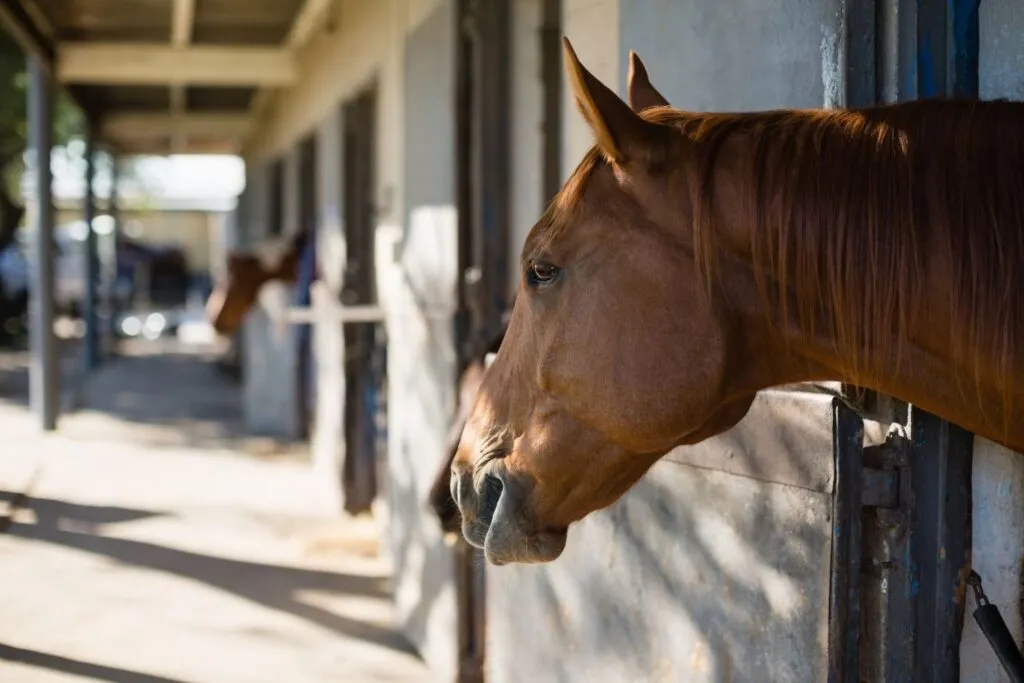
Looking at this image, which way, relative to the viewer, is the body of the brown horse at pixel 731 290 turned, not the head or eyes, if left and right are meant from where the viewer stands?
facing to the left of the viewer

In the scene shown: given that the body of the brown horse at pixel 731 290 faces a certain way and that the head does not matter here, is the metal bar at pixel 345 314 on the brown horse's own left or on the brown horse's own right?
on the brown horse's own right

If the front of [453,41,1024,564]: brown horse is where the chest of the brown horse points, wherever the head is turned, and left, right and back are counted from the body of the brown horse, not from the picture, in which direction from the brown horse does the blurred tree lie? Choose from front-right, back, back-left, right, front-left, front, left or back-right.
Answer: front-right

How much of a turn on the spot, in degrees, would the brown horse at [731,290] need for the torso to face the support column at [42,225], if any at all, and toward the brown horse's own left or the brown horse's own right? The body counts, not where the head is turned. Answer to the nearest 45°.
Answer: approximately 45° to the brown horse's own right

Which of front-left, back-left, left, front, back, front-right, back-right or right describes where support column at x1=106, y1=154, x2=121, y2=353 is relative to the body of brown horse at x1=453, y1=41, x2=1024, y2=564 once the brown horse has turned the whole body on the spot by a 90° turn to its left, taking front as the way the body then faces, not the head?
back-right
